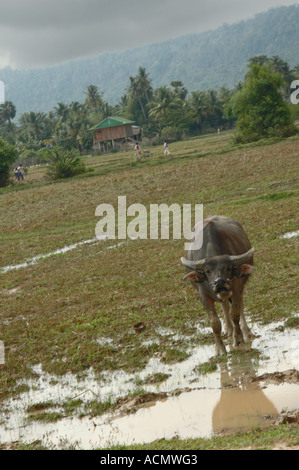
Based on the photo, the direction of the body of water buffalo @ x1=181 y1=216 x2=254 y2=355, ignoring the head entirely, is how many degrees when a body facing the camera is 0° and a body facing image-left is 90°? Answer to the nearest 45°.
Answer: approximately 0°
